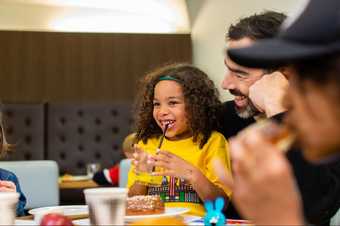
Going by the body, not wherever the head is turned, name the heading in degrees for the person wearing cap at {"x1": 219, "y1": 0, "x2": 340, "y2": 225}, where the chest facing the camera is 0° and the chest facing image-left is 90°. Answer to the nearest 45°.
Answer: approximately 90°

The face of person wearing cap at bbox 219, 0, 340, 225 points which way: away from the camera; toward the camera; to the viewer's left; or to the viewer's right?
to the viewer's left

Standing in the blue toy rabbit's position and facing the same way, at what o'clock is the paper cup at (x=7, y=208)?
The paper cup is roughly at 3 o'clock from the blue toy rabbit.

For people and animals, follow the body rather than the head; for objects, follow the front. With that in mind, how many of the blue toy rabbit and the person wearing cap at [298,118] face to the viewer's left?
1

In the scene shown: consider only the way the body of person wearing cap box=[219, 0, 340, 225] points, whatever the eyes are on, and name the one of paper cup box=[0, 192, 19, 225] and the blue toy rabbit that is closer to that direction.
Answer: the paper cup
